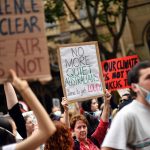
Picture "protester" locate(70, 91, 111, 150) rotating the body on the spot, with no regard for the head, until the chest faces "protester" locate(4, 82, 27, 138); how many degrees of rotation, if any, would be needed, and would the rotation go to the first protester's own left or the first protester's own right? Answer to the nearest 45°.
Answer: approximately 90° to the first protester's own right

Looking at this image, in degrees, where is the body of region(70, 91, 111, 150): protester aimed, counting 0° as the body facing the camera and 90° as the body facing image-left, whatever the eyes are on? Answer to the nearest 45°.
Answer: approximately 315°

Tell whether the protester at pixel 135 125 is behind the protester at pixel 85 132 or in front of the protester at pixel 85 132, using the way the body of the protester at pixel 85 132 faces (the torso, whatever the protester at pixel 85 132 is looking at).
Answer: in front
